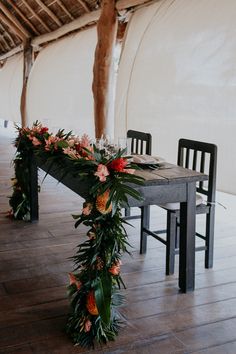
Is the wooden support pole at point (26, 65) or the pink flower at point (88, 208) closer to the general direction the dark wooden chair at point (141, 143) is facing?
the pink flower

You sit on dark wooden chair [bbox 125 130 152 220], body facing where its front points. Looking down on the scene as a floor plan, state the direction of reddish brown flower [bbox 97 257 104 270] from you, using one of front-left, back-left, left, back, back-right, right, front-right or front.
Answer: front-left

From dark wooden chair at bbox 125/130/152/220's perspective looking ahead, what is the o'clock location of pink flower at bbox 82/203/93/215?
The pink flower is roughly at 11 o'clock from the dark wooden chair.

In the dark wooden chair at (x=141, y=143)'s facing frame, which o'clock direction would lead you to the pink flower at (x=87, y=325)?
The pink flower is roughly at 11 o'clock from the dark wooden chair.

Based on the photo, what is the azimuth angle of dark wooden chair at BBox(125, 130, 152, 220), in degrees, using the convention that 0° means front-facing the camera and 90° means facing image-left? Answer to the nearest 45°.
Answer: approximately 45°

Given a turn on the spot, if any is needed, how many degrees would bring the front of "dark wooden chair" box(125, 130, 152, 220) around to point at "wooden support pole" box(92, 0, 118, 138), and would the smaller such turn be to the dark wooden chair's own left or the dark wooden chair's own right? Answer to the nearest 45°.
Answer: approximately 135° to the dark wooden chair's own right

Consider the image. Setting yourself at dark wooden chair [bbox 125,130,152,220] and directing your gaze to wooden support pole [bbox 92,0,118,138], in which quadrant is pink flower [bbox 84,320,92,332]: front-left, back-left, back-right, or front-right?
back-left

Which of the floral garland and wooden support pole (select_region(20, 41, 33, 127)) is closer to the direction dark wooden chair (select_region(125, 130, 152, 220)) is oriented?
the floral garland

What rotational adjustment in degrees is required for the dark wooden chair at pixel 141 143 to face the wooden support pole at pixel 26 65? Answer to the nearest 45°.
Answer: approximately 90° to its right
